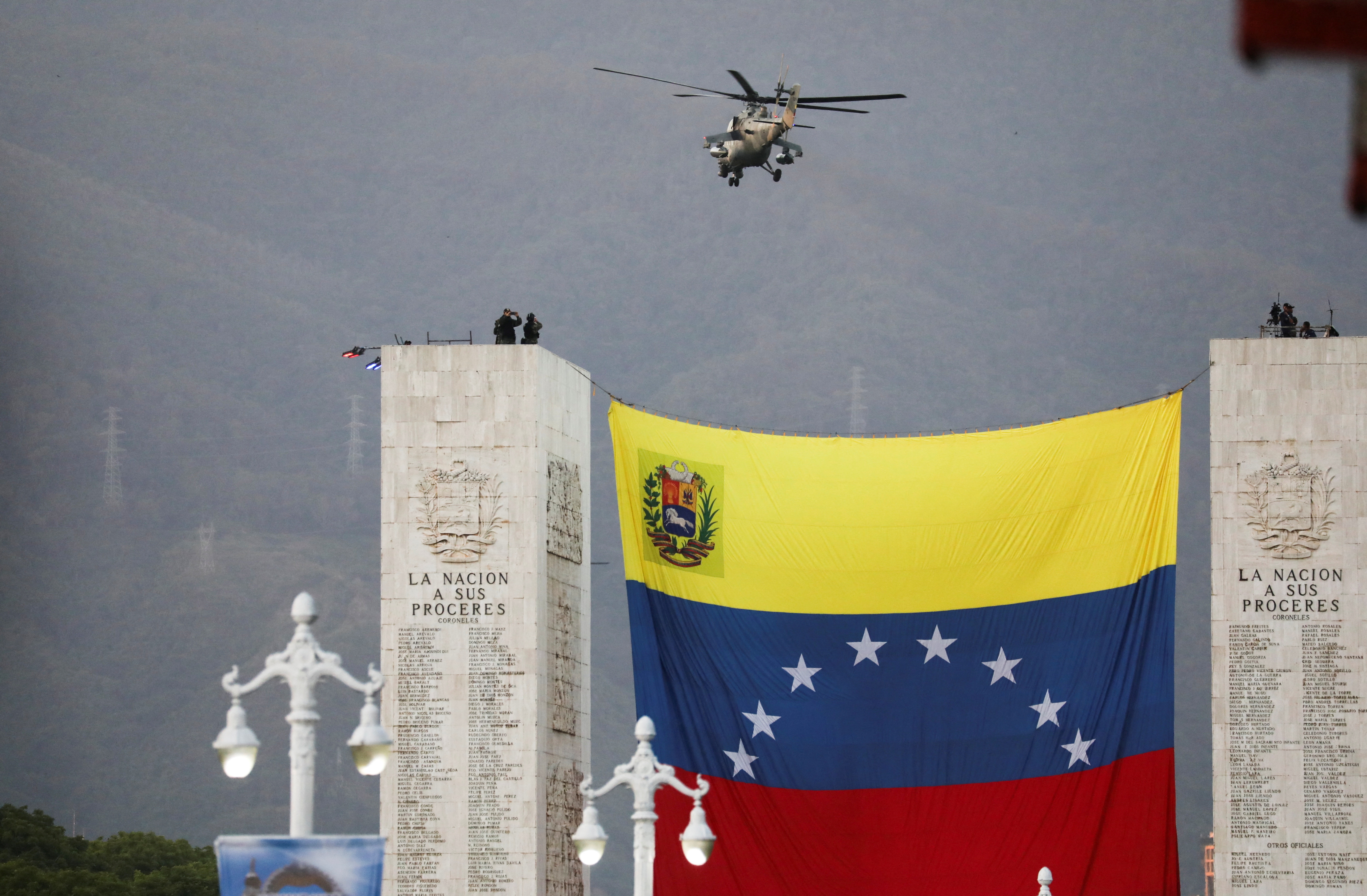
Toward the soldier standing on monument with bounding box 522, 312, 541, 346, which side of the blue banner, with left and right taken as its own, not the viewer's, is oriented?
back

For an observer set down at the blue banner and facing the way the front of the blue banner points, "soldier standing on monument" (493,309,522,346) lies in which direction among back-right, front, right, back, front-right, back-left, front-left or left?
back

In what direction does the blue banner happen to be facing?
toward the camera

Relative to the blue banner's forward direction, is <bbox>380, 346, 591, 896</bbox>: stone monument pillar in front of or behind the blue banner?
behind

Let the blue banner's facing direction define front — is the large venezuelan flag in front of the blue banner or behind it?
behind

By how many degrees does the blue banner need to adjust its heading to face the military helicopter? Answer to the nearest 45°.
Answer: approximately 180°
